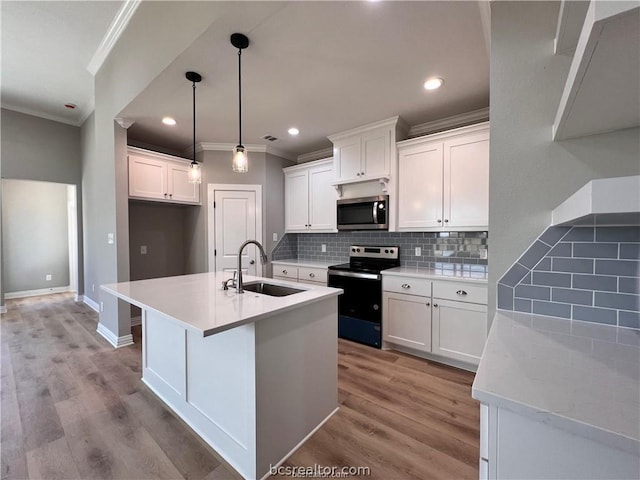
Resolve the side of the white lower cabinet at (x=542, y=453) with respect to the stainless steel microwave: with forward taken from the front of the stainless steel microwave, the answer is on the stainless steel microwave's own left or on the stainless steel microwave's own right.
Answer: on the stainless steel microwave's own left

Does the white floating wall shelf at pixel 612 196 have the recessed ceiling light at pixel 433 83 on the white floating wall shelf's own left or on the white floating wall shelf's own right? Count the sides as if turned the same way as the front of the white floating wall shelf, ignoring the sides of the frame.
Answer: on the white floating wall shelf's own right

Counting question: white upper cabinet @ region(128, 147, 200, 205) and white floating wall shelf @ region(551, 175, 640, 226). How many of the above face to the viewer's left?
1

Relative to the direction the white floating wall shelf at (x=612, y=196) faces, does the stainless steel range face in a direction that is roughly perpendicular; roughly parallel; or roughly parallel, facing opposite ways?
roughly perpendicular

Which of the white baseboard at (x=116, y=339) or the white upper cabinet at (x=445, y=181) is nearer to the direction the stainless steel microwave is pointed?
the white baseboard

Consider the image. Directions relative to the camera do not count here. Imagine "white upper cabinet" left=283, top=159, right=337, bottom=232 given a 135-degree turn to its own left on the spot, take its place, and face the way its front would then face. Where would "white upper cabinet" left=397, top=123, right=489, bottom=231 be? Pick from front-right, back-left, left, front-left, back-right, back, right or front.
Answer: front-right

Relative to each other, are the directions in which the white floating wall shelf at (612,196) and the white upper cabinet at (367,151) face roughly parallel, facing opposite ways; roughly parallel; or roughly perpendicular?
roughly perpendicular

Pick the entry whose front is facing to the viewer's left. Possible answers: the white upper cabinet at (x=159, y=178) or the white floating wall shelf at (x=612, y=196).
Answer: the white floating wall shelf

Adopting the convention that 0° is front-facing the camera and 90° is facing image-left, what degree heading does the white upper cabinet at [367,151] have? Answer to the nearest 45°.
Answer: approximately 45°

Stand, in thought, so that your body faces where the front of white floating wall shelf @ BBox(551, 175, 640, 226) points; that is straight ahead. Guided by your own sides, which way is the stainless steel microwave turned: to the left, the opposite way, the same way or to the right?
to the left
